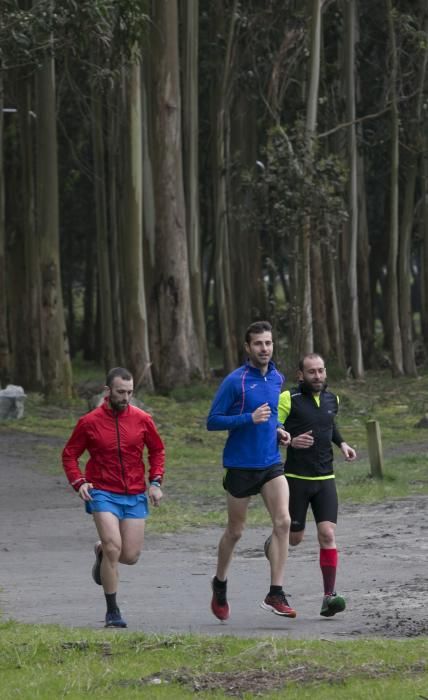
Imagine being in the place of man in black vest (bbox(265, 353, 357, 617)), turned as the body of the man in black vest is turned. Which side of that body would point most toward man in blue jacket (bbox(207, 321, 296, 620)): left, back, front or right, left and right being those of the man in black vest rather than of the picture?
right

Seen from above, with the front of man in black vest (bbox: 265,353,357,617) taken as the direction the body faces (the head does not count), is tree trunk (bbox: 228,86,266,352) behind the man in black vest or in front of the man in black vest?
behind

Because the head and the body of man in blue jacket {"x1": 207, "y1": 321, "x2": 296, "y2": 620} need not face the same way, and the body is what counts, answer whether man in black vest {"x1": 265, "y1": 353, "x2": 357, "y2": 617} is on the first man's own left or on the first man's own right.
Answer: on the first man's own left

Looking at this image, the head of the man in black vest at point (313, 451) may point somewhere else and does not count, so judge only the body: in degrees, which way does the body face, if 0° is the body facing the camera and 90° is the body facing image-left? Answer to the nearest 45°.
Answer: approximately 315°

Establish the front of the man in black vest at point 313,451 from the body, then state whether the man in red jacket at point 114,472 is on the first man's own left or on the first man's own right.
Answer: on the first man's own right

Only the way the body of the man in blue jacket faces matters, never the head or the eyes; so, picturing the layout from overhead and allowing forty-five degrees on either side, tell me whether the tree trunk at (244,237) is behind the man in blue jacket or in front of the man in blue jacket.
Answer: behind

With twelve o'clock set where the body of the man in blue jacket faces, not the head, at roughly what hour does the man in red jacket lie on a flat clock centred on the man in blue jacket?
The man in red jacket is roughly at 4 o'clock from the man in blue jacket.

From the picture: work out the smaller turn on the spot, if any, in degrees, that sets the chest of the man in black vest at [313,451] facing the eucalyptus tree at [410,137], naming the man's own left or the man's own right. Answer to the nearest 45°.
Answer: approximately 135° to the man's own left
